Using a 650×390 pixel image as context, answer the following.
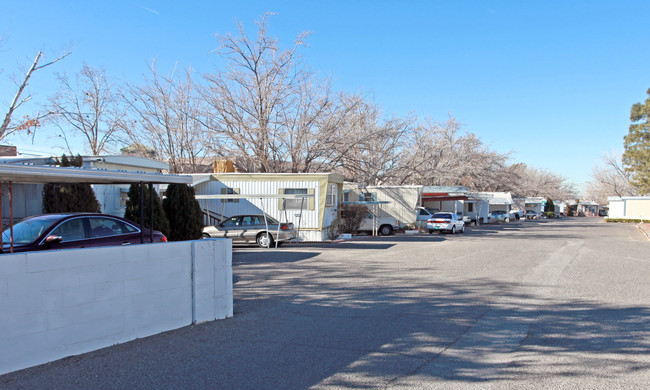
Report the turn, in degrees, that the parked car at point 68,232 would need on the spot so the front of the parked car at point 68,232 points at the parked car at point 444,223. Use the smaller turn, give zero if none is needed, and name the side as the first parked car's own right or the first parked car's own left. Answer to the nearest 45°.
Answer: approximately 180°

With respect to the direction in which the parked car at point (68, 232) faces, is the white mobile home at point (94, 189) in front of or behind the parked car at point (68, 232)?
behind

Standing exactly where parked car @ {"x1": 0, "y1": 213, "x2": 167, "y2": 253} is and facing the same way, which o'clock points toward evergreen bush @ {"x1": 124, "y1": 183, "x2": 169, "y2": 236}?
The evergreen bush is roughly at 5 o'clock from the parked car.

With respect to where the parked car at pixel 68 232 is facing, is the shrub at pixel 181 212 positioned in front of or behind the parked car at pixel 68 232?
behind

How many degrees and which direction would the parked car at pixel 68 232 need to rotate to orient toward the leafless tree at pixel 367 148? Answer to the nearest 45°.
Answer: approximately 180°

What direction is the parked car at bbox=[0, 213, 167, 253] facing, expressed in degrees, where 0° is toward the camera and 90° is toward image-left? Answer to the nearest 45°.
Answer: approximately 45°
